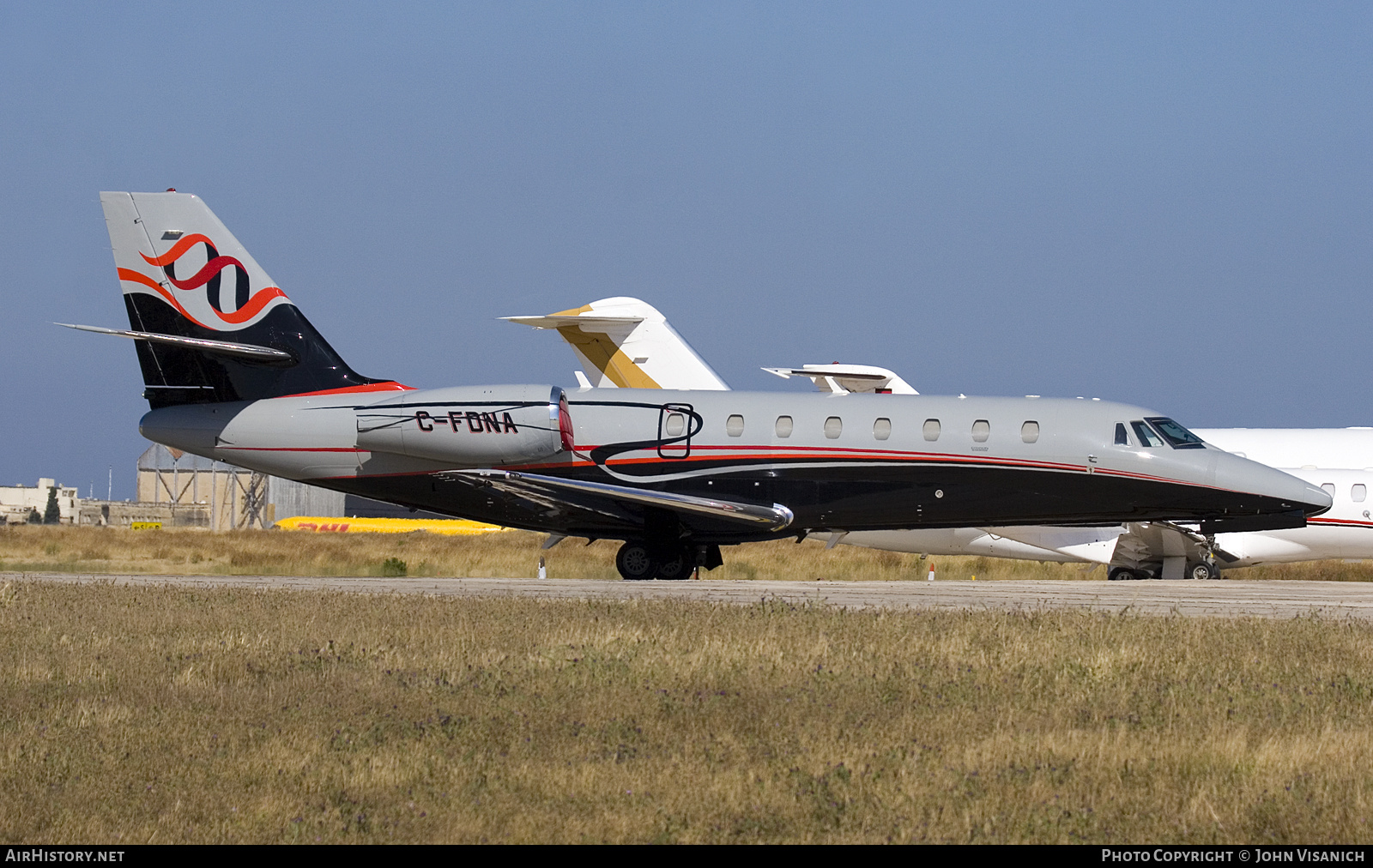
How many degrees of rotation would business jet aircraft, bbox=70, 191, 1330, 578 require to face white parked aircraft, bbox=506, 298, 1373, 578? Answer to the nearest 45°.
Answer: approximately 45° to its left

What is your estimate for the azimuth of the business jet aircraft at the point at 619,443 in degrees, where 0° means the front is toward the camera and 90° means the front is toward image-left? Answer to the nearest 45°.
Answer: approximately 270°
